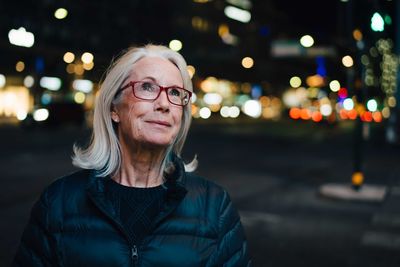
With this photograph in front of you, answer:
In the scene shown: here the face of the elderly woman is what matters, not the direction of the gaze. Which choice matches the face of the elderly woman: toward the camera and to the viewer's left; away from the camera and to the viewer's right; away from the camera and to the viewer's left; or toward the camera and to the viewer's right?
toward the camera and to the viewer's right

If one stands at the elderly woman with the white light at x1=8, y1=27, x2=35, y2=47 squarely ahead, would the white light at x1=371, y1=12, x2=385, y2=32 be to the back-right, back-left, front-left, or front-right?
front-right

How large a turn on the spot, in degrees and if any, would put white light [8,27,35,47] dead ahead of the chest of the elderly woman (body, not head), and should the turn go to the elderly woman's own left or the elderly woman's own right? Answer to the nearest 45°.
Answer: approximately 180°

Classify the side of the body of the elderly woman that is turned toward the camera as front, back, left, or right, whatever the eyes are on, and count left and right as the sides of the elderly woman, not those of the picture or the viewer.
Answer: front

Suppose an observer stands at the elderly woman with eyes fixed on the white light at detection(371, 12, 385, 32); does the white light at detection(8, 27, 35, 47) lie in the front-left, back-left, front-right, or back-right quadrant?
front-left

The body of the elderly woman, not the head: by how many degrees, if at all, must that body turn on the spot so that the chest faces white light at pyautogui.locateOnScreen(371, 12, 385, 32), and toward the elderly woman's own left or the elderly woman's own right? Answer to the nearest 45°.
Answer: approximately 135° to the elderly woman's own left
